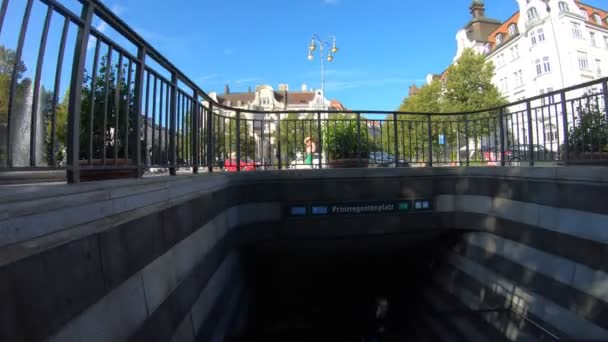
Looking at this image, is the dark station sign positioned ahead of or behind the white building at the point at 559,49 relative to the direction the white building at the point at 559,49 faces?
ahead

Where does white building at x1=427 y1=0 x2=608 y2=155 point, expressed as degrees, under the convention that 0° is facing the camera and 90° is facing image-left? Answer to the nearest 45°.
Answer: approximately 45°

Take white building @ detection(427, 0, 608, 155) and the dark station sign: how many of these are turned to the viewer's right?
0

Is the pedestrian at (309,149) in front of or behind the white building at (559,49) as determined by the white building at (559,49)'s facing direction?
in front

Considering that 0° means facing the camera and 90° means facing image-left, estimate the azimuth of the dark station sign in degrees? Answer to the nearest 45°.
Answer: approximately 0°

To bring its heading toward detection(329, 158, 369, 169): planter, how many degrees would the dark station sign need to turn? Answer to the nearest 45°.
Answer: approximately 180°

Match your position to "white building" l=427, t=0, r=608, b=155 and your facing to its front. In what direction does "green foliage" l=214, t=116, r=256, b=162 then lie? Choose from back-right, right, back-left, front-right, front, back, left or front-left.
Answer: front-left

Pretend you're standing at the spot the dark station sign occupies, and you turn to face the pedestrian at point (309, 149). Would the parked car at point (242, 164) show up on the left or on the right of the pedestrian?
left

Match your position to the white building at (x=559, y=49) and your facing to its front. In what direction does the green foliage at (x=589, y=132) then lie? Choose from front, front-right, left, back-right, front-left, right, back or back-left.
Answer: front-left
